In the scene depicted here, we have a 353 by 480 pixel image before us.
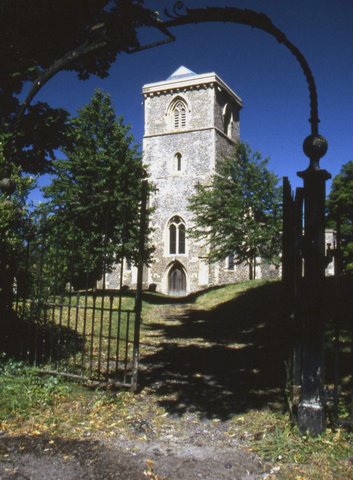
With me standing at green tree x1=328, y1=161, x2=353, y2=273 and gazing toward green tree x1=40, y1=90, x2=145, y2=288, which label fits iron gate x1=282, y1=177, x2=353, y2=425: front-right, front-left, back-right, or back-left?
front-left

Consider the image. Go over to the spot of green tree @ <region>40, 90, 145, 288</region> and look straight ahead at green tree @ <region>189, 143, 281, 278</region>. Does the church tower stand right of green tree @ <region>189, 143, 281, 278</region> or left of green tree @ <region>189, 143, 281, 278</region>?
left

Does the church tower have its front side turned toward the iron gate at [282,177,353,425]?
yes

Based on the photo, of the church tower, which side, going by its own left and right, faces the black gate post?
front

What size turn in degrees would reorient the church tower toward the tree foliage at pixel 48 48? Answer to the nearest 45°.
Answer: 0° — it already faces it

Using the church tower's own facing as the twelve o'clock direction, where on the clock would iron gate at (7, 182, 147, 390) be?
The iron gate is roughly at 12 o'clock from the church tower.

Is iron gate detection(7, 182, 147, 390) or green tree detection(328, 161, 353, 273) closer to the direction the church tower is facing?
the iron gate

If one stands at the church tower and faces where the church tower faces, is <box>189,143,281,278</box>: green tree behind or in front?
in front

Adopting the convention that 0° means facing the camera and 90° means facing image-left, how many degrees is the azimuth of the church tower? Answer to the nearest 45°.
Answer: approximately 0°

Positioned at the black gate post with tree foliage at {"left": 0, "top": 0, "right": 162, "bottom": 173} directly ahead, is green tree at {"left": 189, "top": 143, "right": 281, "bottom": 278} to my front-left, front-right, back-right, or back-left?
front-right
